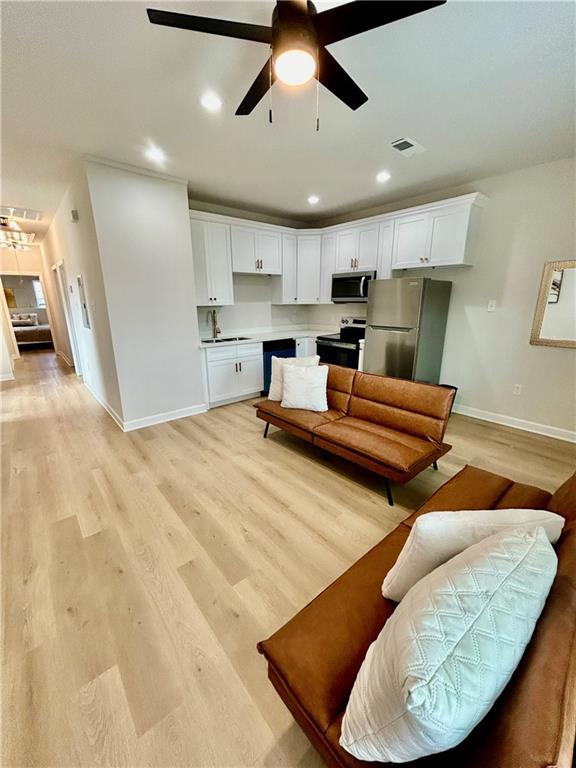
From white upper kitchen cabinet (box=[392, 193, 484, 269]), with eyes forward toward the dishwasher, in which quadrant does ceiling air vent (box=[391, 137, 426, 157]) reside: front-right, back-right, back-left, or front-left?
front-left

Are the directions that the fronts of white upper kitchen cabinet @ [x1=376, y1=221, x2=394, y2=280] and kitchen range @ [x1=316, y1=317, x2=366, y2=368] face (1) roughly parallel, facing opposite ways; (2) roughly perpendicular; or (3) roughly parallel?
roughly parallel

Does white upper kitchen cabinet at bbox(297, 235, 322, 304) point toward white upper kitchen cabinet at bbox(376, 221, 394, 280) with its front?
no

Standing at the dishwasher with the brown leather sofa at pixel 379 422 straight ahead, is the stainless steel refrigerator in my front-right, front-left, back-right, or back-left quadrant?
front-left

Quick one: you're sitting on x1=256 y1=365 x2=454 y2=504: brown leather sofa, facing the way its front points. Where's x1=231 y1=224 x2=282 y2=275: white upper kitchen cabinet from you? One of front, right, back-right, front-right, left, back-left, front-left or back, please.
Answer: right

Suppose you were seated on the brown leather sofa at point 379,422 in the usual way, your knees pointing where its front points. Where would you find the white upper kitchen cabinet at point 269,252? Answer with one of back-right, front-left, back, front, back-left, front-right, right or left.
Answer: right

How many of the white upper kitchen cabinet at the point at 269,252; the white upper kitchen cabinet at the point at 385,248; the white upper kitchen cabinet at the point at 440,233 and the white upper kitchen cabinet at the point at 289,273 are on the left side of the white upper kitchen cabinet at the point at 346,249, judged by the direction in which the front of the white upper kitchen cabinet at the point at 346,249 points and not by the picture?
2

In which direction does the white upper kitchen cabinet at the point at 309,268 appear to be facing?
toward the camera

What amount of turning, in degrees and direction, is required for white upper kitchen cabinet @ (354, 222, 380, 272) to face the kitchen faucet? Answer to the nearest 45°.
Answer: approximately 45° to its right

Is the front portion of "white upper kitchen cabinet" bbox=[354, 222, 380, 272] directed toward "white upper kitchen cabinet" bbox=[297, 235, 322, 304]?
no

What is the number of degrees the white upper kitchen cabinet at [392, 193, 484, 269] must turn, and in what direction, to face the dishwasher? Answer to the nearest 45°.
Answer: approximately 45° to its right

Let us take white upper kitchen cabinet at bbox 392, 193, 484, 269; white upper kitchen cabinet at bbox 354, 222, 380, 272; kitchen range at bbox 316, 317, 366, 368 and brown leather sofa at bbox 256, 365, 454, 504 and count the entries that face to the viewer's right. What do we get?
0

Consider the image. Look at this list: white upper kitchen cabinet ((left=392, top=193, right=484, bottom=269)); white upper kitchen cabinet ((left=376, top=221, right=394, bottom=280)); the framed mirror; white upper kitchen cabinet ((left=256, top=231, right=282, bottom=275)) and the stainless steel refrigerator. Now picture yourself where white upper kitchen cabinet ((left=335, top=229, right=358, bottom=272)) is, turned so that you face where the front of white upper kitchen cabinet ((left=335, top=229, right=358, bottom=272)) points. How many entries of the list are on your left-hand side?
4

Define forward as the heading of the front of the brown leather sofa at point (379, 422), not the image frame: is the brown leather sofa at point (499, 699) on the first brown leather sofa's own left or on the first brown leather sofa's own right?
on the first brown leather sofa's own left

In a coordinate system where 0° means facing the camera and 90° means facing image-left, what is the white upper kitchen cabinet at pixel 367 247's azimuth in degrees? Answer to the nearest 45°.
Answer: approximately 45°

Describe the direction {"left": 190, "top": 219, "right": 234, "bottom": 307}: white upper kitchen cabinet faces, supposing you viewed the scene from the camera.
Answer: facing the viewer and to the right of the viewer

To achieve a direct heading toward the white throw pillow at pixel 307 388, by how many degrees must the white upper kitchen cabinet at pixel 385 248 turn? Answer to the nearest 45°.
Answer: approximately 45° to its left

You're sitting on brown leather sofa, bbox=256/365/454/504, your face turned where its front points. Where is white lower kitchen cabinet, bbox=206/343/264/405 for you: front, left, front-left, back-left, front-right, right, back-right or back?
right

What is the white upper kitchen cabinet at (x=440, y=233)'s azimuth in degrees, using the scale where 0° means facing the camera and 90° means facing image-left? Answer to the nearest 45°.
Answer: approximately 45°

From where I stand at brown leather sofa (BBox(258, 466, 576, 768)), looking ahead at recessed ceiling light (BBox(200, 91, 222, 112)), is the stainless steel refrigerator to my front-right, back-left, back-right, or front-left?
front-right
